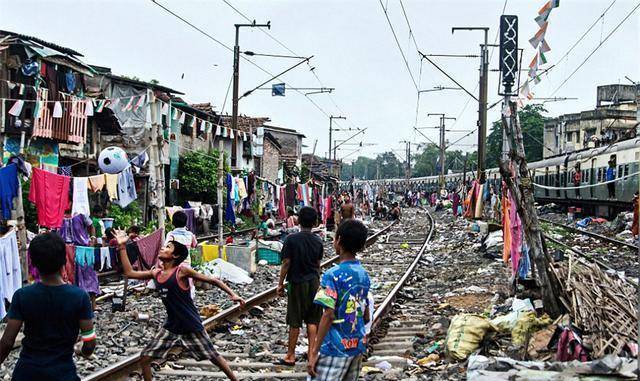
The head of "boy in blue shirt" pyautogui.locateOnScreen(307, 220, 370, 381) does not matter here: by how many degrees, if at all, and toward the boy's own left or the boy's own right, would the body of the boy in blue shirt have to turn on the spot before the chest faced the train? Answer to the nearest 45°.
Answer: approximately 90° to the boy's own right

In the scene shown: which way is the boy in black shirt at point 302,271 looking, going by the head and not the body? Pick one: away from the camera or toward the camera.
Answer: away from the camera

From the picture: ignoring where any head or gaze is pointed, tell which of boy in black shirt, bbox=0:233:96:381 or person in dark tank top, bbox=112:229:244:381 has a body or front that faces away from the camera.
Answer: the boy in black shirt

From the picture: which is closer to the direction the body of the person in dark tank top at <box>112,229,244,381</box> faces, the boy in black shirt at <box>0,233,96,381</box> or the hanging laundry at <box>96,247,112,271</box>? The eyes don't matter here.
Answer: the boy in black shirt

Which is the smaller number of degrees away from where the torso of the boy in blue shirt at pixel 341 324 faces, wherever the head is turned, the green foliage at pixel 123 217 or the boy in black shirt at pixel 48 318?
the green foliage

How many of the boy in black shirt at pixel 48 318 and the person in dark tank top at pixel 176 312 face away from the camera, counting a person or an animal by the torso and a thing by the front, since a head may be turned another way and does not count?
1

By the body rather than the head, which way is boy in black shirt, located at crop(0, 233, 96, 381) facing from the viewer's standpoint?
away from the camera

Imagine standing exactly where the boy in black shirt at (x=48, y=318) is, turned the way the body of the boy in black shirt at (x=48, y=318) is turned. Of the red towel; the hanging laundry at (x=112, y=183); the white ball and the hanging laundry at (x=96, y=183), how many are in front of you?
4

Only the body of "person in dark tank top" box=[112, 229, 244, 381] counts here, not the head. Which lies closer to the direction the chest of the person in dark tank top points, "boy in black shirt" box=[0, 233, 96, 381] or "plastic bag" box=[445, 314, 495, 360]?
the boy in black shirt
